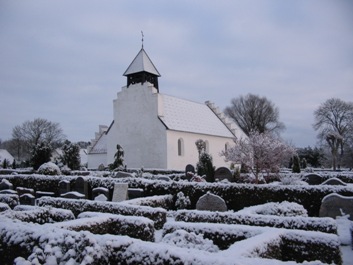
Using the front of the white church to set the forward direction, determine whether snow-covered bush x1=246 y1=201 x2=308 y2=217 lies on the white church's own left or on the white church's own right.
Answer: on the white church's own left

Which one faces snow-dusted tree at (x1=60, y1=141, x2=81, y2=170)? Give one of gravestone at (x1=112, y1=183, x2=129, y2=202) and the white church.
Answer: the white church

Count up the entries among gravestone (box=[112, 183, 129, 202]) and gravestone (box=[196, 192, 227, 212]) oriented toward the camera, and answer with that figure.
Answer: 2

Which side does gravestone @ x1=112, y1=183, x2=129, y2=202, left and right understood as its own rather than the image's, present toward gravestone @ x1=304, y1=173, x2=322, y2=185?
left

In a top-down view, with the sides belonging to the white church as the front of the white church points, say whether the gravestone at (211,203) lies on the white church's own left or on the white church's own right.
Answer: on the white church's own left

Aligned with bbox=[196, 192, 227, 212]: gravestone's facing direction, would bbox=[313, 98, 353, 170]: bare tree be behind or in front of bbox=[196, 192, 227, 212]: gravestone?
behind

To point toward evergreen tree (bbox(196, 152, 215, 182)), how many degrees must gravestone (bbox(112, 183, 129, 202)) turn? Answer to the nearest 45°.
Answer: approximately 135° to its left

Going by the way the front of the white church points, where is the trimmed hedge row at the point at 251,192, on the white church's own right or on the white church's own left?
on the white church's own left

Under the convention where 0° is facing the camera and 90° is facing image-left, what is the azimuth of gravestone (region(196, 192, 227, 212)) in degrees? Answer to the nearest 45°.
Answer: approximately 0°

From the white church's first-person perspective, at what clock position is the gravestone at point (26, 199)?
The gravestone is roughly at 11 o'clock from the white church.

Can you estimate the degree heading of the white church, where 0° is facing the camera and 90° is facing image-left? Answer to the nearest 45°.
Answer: approximately 45°

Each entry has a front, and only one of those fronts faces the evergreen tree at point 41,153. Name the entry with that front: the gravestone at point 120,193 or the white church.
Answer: the white church
